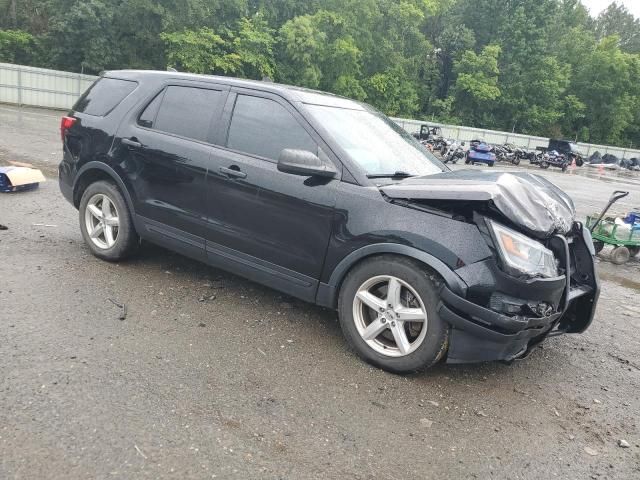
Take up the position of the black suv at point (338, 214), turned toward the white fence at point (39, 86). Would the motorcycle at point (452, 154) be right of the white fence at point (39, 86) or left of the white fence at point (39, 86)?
right

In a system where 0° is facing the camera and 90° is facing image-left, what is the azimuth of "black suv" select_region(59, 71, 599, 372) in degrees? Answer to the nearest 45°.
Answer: approximately 315°

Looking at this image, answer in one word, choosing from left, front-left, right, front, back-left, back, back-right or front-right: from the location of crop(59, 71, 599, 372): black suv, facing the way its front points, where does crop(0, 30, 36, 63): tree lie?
back

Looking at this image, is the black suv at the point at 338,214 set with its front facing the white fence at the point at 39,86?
no

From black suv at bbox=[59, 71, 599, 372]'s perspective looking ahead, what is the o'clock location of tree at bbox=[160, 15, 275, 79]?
The tree is roughly at 7 o'clock from the black suv.

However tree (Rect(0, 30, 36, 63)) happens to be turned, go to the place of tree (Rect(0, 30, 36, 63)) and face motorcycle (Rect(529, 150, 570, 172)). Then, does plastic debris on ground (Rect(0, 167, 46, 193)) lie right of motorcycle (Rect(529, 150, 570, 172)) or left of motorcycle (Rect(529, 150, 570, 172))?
right

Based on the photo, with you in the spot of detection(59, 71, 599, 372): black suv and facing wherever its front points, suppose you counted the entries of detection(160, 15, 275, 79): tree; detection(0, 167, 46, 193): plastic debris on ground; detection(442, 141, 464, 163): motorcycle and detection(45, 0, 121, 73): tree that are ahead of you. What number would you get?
0

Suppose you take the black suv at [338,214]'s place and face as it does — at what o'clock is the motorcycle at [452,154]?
The motorcycle is roughly at 8 o'clock from the black suv.

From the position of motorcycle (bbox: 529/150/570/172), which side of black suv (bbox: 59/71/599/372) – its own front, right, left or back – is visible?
left

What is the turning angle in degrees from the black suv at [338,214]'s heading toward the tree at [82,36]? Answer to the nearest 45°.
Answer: approximately 180°

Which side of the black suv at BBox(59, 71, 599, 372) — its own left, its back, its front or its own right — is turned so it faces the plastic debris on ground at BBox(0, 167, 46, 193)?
back

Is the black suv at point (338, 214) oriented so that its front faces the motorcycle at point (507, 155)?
no
